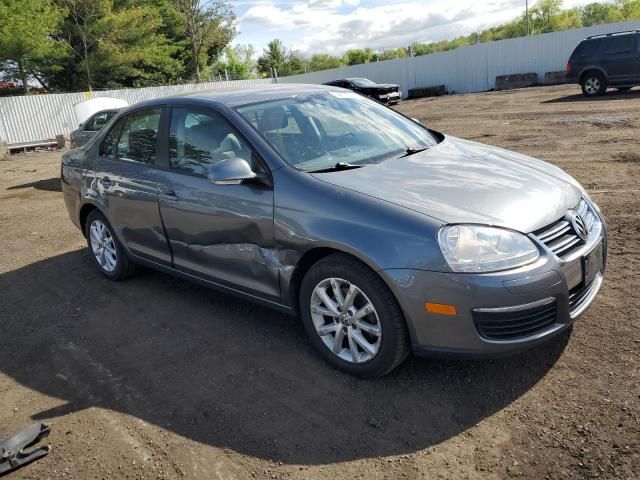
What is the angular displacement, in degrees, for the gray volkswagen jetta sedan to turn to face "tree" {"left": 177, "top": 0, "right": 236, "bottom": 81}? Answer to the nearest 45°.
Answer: approximately 135° to its left

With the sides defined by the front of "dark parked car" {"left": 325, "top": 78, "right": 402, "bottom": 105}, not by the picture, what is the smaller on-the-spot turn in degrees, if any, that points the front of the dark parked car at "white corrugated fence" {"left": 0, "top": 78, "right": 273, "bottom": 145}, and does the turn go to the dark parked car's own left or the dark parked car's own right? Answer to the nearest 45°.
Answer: approximately 135° to the dark parked car's own right

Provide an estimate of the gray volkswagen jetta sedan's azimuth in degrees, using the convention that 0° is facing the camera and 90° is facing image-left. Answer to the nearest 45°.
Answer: approximately 315°

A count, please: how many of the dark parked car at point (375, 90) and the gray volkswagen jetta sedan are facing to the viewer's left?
0

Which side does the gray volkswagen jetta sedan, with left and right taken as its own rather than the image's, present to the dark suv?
left

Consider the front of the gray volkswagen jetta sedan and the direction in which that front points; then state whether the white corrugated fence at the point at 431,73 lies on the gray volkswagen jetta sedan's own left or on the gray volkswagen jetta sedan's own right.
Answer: on the gray volkswagen jetta sedan's own left

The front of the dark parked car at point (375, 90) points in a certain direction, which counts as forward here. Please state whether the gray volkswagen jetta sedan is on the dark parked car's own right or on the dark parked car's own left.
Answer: on the dark parked car's own right

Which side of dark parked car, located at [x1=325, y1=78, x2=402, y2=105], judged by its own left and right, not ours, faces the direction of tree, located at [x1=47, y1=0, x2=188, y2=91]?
back

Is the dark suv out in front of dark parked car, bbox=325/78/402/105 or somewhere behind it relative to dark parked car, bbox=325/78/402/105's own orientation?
in front
